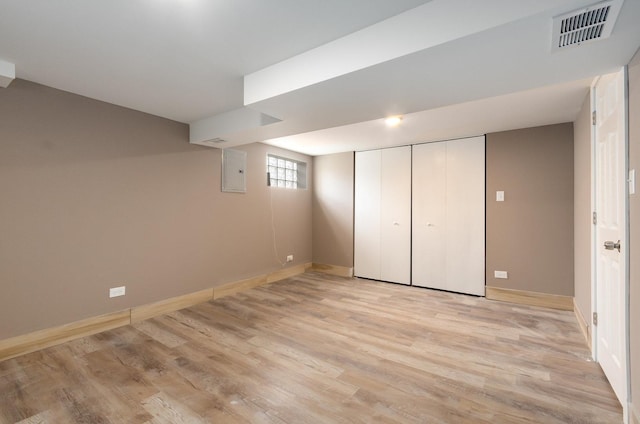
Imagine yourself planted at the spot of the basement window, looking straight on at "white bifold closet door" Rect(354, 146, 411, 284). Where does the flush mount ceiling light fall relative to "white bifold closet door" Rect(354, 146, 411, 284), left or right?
right

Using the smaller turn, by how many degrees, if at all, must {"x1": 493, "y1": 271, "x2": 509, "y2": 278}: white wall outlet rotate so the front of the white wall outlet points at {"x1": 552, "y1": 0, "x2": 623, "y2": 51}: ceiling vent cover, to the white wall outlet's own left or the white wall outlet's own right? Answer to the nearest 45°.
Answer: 0° — it already faces it

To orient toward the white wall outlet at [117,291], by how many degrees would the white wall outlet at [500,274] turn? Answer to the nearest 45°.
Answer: approximately 45° to its right

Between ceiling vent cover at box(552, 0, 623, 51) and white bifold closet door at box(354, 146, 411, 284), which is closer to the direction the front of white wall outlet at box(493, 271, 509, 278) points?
the ceiling vent cover

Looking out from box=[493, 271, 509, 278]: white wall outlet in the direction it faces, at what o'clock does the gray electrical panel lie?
The gray electrical panel is roughly at 2 o'clock from the white wall outlet.

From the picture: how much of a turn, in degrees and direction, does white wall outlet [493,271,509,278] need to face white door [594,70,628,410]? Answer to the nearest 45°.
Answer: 0° — it already faces it

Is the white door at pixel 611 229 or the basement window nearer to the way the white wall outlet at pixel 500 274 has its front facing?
the white door

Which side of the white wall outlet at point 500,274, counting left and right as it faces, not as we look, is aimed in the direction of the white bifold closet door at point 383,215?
right

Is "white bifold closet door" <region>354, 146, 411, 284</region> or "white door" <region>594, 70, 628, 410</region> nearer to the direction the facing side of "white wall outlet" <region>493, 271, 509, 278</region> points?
the white door

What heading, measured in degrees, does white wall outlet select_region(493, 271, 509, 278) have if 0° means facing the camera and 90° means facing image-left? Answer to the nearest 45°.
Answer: approximately 0°
